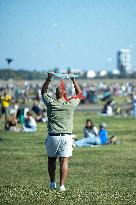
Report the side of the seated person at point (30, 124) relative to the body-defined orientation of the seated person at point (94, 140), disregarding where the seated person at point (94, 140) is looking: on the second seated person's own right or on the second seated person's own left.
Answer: on the second seated person's own right

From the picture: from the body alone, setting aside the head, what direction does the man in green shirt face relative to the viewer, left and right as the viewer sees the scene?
facing away from the viewer

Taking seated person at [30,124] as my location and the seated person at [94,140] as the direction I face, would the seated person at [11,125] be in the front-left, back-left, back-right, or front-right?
back-right

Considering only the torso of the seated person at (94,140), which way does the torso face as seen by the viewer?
to the viewer's left

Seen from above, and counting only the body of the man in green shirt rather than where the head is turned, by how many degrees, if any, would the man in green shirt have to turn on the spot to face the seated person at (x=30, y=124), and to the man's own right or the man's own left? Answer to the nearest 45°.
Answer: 0° — they already face them

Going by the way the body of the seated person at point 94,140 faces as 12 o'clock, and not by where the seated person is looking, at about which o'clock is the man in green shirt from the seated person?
The man in green shirt is roughly at 9 o'clock from the seated person.
